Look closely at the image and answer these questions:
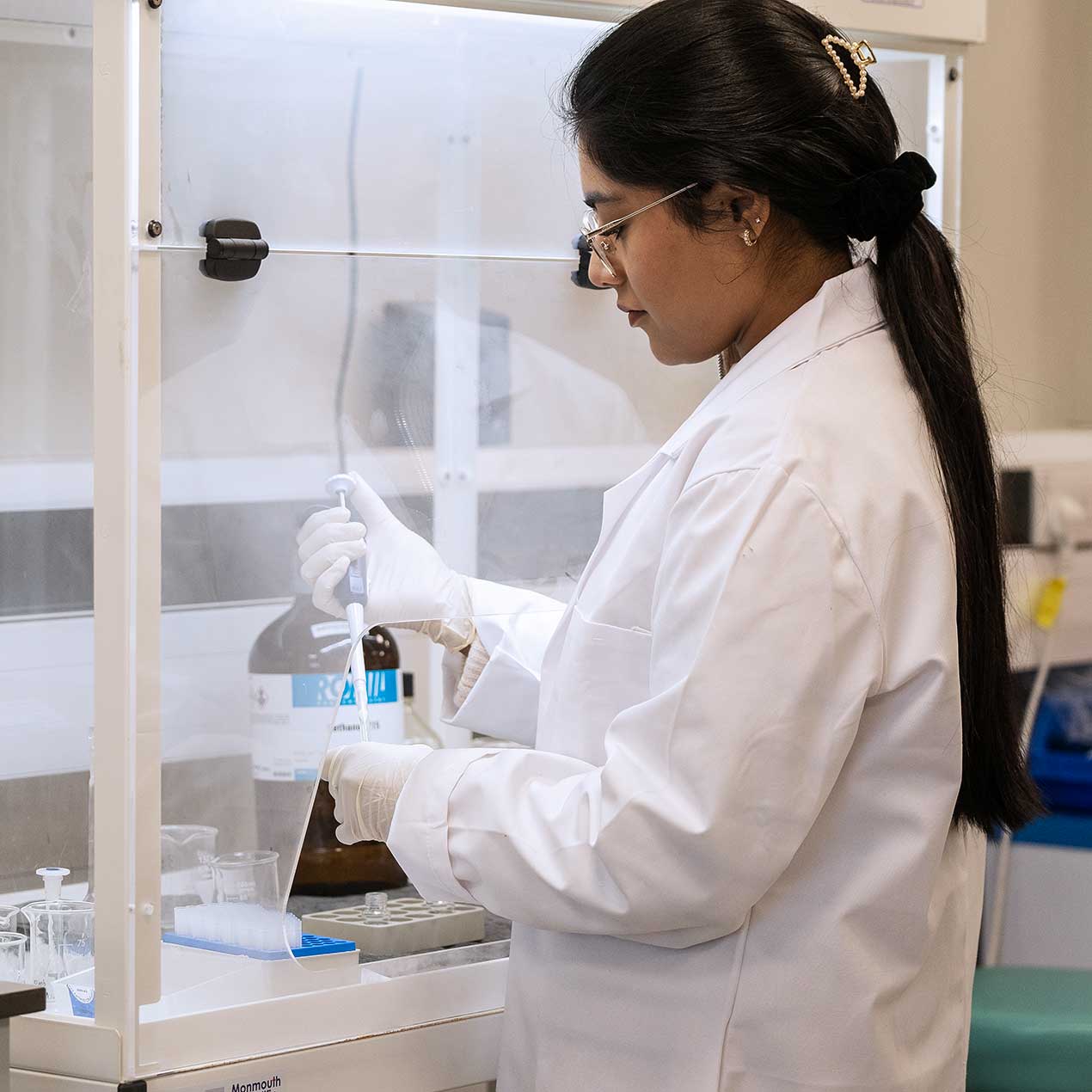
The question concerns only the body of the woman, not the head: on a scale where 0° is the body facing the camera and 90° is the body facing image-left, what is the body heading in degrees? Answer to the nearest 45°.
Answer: approximately 90°

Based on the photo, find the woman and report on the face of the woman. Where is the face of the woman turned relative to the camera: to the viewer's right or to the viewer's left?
to the viewer's left

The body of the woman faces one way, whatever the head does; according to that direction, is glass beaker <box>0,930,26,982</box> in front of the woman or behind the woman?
in front

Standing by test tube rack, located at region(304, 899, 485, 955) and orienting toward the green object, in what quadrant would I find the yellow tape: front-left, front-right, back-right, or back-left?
front-left

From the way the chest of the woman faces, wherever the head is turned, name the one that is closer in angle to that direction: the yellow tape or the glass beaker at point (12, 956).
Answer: the glass beaker

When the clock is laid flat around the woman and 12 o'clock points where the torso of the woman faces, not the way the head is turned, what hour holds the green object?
The green object is roughly at 4 o'clock from the woman.
